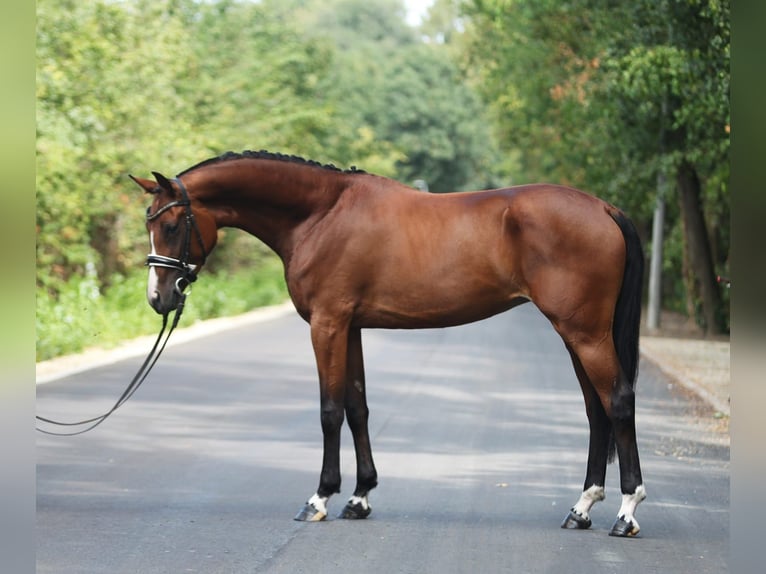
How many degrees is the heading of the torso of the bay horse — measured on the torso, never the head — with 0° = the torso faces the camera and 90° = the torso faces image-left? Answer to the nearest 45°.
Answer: approximately 90°

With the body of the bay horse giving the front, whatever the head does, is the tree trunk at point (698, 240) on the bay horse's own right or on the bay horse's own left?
on the bay horse's own right
